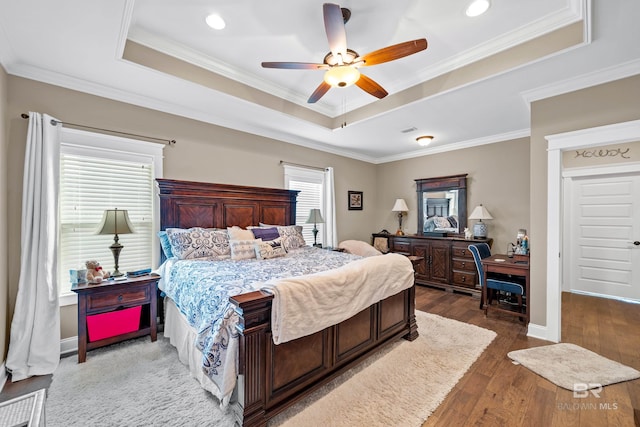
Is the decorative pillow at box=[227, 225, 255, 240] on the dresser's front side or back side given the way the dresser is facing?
on the front side

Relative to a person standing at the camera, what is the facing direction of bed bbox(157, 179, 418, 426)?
facing the viewer and to the right of the viewer

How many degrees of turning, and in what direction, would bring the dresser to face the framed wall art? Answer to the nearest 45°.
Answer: approximately 45° to its right

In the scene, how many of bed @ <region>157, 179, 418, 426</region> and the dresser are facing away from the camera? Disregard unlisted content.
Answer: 0

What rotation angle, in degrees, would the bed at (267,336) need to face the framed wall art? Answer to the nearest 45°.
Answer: approximately 90° to its left

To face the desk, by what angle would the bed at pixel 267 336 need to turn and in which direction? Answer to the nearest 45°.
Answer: approximately 45° to its left

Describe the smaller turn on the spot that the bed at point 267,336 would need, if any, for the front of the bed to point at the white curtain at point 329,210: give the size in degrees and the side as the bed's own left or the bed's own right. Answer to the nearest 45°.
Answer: approximately 135° to the bed's own left

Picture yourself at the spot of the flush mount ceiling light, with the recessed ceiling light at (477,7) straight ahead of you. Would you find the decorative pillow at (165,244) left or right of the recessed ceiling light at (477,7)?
right

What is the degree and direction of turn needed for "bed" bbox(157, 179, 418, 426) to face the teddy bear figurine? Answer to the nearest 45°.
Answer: approximately 180°

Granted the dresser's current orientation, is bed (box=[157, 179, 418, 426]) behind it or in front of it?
in front
